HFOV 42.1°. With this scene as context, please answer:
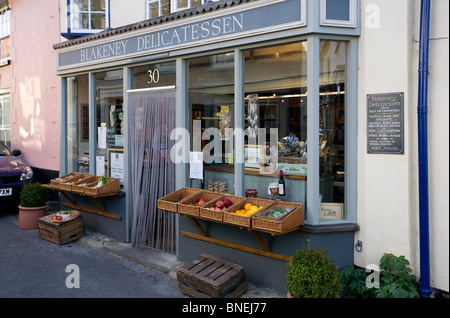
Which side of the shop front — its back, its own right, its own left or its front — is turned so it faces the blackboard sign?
left

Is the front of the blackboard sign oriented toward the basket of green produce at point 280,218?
no

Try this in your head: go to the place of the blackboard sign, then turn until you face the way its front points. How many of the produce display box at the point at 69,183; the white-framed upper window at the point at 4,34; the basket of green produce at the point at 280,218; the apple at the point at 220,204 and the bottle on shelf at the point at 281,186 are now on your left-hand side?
0

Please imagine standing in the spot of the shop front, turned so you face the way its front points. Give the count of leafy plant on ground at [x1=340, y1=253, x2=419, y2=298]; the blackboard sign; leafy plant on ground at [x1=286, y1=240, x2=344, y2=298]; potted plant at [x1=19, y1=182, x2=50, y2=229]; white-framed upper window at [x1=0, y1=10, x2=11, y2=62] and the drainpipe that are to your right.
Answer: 2

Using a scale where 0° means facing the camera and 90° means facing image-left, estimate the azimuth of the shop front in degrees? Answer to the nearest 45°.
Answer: approximately 45°

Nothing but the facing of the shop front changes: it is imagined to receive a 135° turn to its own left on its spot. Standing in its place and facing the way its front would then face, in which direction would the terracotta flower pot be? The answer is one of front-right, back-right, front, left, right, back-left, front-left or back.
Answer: back-left

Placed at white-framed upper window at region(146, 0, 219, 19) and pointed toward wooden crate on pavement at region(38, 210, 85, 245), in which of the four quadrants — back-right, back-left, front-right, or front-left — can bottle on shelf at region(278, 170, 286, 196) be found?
back-left

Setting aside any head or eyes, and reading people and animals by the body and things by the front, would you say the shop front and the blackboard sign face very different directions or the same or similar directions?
same or similar directions

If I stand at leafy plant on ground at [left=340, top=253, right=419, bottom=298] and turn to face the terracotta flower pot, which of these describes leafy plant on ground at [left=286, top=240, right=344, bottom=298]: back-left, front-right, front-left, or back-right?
front-left

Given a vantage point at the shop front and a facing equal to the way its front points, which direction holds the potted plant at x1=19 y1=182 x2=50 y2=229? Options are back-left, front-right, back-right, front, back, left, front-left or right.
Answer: right

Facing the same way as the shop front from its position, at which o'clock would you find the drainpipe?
The drainpipe is roughly at 9 o'clock from the shop front.

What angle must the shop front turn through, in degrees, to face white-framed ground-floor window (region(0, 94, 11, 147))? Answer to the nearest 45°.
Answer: approximately 90° to its right

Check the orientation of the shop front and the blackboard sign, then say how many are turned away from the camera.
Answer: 0

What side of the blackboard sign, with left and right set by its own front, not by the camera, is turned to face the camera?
front
